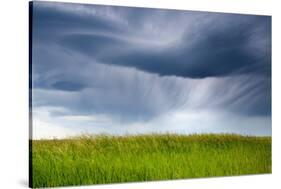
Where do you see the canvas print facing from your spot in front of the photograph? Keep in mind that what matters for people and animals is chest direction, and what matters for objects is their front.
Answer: facing the viewer and to the right of the viewer
